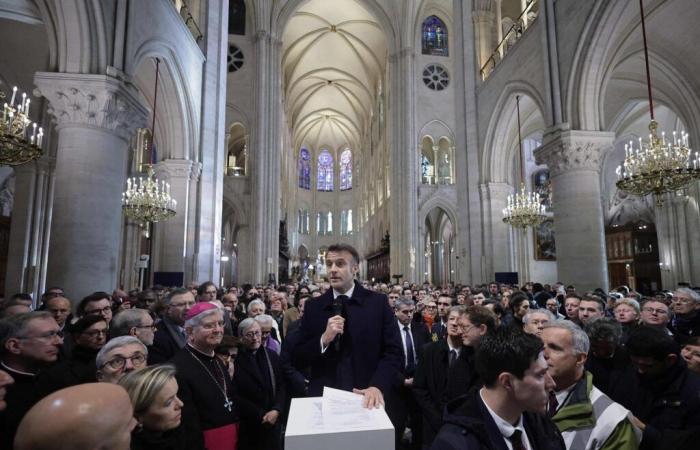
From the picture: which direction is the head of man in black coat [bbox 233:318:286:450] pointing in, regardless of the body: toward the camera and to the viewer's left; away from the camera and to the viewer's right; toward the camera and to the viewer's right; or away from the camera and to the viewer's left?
toward the camera and to the viewer's right

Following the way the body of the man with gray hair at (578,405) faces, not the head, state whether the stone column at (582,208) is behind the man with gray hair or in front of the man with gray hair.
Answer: behind

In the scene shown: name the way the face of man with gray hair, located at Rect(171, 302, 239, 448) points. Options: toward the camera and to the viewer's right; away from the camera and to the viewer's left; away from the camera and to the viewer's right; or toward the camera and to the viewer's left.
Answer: toward the camera and to the viewer's right

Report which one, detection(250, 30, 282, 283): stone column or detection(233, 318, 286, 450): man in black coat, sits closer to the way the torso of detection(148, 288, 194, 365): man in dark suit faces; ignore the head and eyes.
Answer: the man in black coat

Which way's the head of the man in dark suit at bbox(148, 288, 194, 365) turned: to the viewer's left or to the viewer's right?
to the viewer's right

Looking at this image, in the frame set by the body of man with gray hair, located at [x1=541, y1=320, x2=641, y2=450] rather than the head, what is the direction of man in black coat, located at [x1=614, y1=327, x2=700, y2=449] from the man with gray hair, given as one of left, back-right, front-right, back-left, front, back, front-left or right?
back

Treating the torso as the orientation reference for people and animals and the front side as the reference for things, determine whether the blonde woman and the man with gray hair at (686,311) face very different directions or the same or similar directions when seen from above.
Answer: very different directions

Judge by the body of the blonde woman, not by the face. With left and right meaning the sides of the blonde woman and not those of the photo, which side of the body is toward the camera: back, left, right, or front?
right

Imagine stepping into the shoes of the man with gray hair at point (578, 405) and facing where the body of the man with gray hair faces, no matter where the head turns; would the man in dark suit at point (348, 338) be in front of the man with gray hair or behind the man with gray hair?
in front

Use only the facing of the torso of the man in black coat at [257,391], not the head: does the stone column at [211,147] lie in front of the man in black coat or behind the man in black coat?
behind

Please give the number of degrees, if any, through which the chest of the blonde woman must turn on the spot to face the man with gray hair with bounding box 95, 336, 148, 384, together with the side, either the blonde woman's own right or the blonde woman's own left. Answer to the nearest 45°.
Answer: approximately 90° to the blonde woman's own left
